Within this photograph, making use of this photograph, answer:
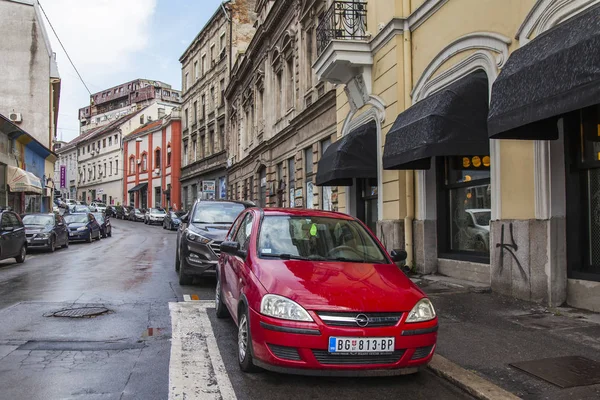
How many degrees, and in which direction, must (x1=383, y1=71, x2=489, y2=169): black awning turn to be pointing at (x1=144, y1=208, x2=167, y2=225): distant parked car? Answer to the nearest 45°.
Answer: approximately 90° to its right

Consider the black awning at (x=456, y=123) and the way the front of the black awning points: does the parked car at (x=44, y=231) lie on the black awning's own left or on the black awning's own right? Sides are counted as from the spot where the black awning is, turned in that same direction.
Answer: on the black awning's own right

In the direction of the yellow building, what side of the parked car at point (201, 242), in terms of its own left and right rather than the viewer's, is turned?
left

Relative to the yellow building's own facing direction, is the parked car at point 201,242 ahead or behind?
ahead

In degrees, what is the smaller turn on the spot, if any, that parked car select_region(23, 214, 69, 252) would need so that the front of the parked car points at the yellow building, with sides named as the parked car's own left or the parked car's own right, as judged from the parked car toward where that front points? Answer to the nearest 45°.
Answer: approximately 90° to the parked car's own left

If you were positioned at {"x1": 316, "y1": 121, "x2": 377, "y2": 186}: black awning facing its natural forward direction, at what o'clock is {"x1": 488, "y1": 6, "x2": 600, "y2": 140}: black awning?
{"x1": 488, "y1": 6, "x2": 600, "y2": 140}: black awning is roughly at 10 o'clock from {"x1": 316, "y1": 121, "x2": 377, "y2": 186}: black awning.

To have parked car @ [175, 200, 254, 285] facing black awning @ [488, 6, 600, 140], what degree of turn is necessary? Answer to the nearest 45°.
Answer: approximately 45° to its left

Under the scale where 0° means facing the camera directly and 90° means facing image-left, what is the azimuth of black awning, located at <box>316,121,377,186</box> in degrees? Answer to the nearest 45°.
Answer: approximately 45°

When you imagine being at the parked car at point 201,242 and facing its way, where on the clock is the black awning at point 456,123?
The black awning is roughly at 10 o'clock from the parked car.

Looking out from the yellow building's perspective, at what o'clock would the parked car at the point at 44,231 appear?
The parked car is roughly at 2 o'clock from the yellow building.

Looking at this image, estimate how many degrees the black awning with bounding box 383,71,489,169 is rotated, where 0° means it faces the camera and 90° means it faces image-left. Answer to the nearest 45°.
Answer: approximately 45°

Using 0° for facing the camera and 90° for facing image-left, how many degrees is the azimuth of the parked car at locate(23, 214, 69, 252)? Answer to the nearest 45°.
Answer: approximately 45°

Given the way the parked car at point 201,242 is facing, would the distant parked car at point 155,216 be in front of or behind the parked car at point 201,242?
behind

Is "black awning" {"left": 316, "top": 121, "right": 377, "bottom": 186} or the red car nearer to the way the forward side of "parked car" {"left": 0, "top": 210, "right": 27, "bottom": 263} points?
the red car

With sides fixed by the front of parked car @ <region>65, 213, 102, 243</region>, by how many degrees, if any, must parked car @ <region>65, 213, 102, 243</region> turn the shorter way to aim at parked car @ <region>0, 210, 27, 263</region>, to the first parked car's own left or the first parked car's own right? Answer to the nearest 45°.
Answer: approximately 45° to the first parked car's own left

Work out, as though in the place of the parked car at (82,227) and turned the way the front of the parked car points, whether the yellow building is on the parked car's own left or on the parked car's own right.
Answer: on the parked car's own left
